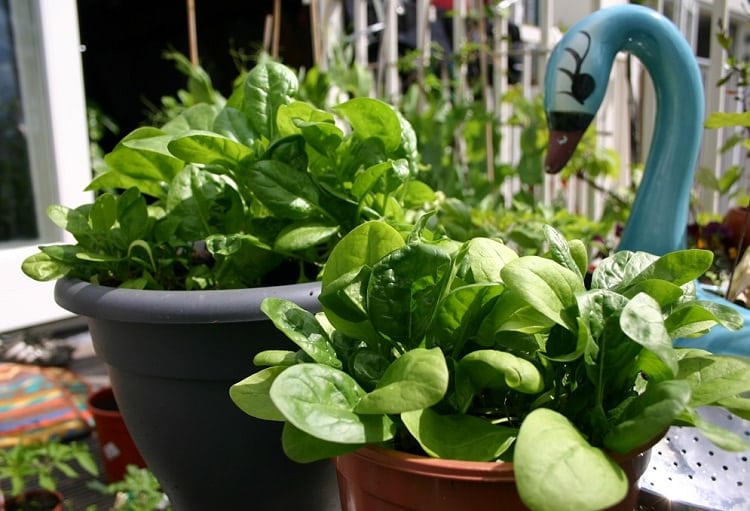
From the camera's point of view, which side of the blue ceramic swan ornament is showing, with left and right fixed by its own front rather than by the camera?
left
